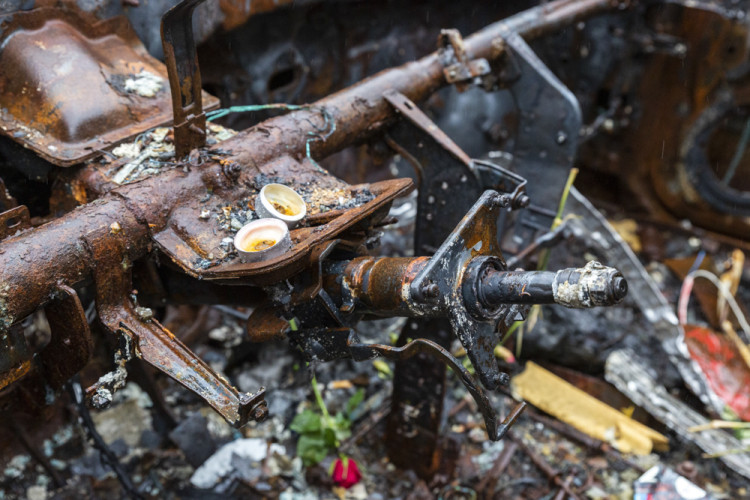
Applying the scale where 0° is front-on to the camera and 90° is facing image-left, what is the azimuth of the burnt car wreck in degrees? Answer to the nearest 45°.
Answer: approximately 135°
